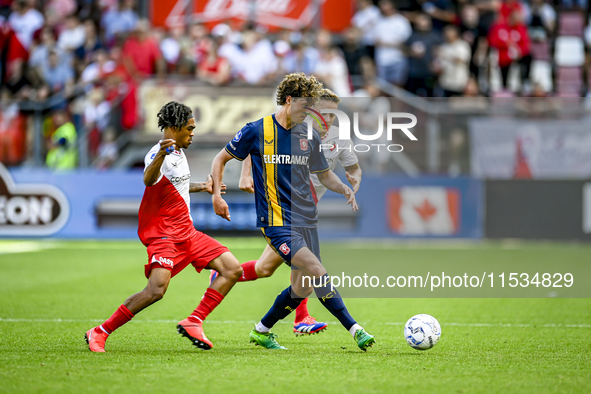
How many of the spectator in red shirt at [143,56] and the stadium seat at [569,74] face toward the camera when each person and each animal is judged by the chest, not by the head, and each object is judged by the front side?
2

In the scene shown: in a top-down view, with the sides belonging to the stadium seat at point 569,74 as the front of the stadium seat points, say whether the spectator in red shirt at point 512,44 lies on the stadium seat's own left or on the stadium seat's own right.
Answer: on the stadium seat's own right

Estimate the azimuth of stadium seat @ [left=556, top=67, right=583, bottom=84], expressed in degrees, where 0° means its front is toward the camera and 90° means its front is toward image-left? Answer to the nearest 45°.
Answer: approximately 0°

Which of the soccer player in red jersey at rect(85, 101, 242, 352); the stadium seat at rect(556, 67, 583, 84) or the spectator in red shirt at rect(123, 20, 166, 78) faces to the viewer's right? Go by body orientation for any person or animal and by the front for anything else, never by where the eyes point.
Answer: the soccer player in red jersey

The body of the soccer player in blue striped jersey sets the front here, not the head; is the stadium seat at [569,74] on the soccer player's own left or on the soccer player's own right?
on the soccer player's own left

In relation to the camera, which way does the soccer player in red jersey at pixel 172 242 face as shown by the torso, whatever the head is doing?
to the viewer's right
